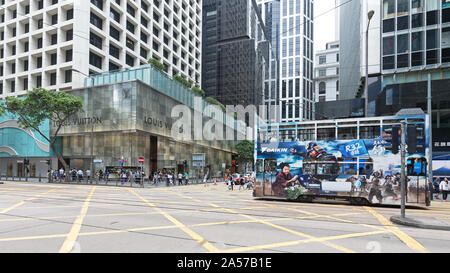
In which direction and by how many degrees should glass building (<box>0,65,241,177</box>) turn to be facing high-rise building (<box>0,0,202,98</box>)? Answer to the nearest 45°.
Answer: approximately 180°

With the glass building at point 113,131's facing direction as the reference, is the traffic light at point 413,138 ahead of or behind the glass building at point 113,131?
ahead

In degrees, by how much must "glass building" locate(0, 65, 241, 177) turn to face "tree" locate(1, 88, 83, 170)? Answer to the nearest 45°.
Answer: approximately 90° to its right

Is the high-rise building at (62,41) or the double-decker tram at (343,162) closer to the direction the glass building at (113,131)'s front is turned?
the double-decker tram

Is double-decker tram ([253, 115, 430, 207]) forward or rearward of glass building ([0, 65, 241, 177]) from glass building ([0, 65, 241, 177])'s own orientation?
forward

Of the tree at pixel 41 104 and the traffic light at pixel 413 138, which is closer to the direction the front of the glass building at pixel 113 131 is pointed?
the traffic light

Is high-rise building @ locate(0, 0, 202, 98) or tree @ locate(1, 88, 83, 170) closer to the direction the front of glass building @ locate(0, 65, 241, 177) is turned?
the tree

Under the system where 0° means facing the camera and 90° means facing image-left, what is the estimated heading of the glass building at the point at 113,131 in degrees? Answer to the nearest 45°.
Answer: approximately 315°
